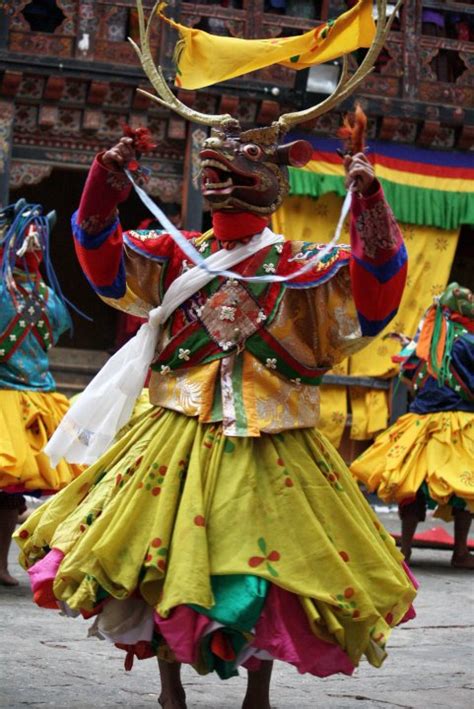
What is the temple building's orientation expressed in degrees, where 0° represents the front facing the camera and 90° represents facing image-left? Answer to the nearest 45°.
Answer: approximately 0°

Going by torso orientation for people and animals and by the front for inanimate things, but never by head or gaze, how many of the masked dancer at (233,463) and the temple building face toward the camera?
2

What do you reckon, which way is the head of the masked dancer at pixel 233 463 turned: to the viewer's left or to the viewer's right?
to the viewer's left

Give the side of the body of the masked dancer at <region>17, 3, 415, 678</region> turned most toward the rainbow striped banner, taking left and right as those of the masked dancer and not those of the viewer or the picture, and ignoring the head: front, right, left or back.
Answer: back

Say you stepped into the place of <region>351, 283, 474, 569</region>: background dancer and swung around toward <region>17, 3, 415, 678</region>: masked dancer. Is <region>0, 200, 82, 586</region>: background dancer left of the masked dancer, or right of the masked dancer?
right

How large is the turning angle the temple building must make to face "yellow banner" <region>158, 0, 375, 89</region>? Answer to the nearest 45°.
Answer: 0° — it already faces it

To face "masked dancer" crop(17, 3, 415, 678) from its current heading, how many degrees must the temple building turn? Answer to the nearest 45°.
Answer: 0° — it already faces them

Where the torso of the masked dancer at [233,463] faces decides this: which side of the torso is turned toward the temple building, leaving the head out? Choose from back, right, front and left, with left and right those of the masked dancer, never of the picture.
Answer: back
